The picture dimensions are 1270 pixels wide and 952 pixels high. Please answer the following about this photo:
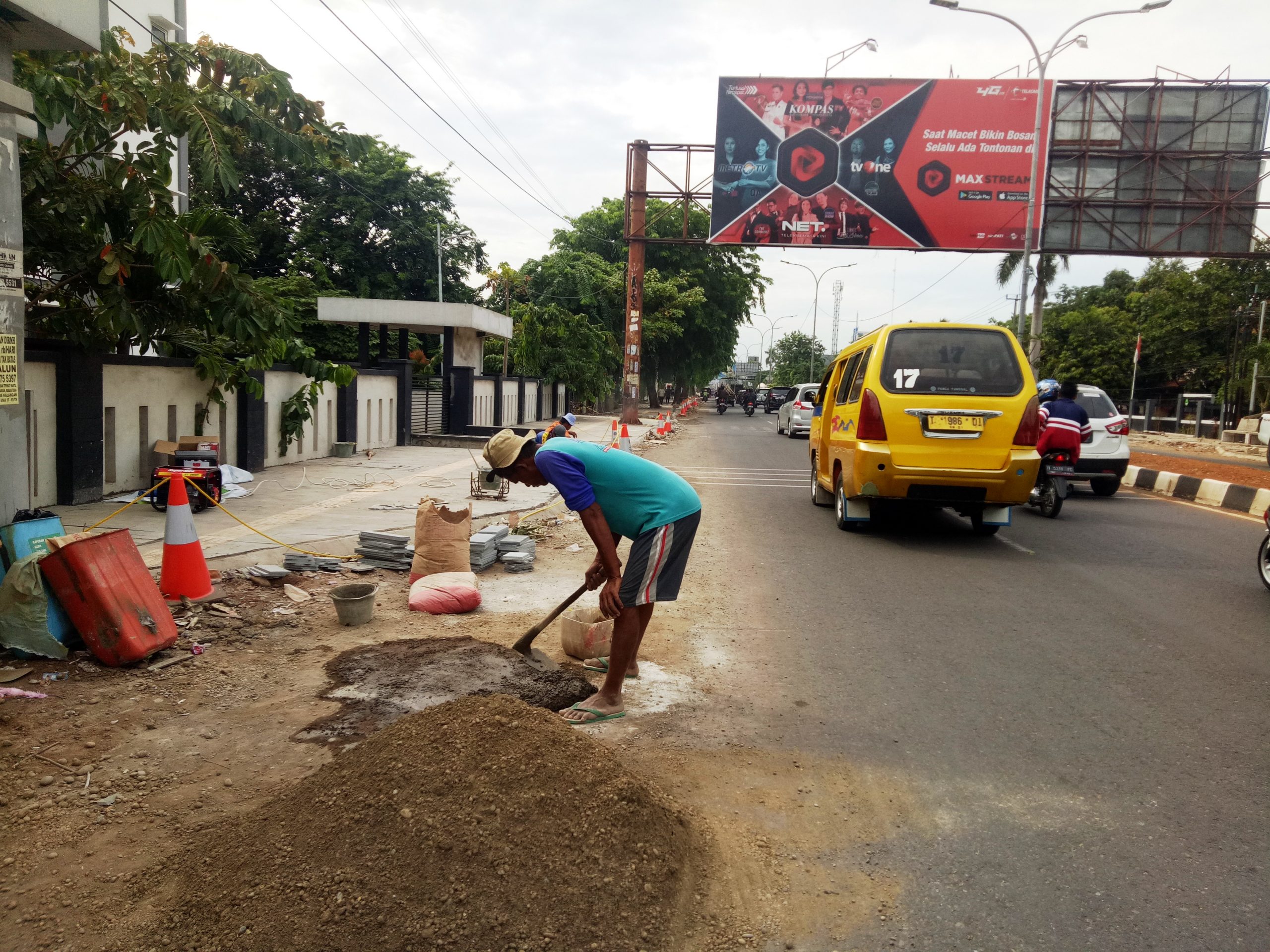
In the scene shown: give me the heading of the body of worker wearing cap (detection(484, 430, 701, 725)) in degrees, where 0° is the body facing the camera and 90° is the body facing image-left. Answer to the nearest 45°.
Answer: approximately 90°

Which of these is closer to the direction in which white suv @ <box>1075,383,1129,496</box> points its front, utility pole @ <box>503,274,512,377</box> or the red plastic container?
the utility pole

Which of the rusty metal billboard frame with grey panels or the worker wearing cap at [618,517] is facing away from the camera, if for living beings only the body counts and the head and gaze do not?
the rusty metal billboard frame with grey panels

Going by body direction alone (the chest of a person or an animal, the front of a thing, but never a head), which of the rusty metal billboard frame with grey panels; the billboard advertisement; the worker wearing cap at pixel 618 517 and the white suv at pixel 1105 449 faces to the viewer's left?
the worker wearing cap

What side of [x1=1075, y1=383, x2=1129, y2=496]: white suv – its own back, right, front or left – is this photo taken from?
back

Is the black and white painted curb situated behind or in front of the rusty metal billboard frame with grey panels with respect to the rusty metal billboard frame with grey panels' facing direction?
behind

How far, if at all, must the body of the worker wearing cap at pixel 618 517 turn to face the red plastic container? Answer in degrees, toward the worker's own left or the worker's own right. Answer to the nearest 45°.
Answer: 0° — they already face it

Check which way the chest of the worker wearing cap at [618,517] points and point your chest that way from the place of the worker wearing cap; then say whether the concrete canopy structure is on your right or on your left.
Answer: on your right

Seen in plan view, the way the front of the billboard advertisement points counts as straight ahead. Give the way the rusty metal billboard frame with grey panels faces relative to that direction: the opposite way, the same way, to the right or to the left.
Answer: the opposite way

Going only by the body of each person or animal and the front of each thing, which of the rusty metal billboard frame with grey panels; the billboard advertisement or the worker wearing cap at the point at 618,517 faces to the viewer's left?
the worker wearing cap

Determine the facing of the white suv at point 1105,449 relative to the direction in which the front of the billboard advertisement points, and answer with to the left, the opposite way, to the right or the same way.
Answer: the opposite way
